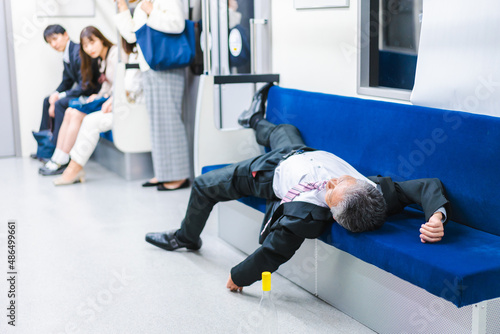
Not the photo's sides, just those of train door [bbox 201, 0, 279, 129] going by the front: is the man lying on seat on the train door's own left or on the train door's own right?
on the train door's own left

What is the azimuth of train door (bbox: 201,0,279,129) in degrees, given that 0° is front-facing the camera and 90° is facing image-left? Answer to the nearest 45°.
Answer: approximately 45°
